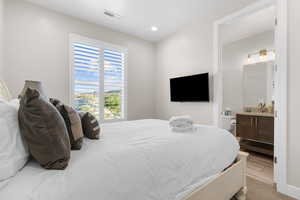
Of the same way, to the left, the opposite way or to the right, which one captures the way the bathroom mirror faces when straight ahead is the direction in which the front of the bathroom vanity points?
the same way

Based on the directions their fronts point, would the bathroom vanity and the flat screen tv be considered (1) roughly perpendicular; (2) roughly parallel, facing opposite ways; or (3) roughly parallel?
roughly parallel

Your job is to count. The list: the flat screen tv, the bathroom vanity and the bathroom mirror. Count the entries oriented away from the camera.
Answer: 0

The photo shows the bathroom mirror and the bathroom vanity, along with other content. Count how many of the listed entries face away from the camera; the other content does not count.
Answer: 0

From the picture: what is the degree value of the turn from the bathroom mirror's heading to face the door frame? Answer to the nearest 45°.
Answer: approximately 45° to its left

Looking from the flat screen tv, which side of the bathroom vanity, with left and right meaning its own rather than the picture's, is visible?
front

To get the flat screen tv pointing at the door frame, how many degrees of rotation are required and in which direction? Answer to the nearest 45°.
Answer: approximately 90° to its left

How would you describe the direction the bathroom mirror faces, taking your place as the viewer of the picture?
facing the viewer and to the left of the viewer

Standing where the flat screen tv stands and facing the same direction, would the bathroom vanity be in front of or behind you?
behind

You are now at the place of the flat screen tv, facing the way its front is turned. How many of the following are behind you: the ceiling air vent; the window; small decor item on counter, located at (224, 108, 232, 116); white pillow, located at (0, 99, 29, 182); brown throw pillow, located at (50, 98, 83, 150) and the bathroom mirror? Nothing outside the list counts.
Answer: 2

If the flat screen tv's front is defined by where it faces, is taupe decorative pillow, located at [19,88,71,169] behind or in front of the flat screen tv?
in front

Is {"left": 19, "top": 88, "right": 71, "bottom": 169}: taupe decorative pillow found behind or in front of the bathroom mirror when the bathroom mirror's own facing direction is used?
in front
